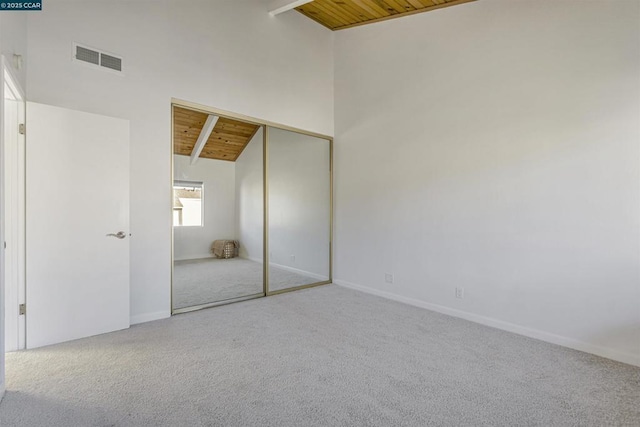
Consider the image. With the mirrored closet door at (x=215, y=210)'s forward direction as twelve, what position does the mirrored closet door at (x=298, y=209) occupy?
the mirrored closet door at (x=298, y=209) is roughly at 10 o'clock from the mirrored closet door at (x=215, y=210).

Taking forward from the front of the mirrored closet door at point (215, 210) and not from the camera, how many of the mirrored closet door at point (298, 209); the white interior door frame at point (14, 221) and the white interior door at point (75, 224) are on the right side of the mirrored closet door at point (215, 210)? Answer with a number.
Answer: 2

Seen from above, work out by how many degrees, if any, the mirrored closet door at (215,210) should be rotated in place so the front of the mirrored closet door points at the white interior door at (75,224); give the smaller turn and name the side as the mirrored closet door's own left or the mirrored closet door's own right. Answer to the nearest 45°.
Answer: approximately 90° to the mirrored closet door's own right

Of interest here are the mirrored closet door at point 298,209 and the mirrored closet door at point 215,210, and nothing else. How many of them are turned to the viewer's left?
0

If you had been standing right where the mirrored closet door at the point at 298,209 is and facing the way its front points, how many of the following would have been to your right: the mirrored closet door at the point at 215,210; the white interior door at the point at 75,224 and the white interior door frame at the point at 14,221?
3

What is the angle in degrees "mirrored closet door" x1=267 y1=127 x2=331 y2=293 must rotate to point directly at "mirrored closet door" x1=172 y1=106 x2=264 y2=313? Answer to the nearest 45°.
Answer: approximately 90° to its right

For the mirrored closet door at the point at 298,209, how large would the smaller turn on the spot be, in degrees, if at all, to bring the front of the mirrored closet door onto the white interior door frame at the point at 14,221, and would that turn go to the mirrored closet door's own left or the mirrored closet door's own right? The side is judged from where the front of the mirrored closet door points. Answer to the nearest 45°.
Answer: approximately 90° to the mirrored closet door's own right

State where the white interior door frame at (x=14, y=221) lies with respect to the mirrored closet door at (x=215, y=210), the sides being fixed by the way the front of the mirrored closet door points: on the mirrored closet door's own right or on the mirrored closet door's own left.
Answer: on the mirrored closet door's own right

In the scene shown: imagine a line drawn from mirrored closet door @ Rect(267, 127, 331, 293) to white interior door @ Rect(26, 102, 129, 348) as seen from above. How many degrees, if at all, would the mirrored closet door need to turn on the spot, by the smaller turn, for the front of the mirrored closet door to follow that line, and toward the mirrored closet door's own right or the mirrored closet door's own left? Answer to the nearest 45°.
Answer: approximately 90° to the mirrored closet door's own right
